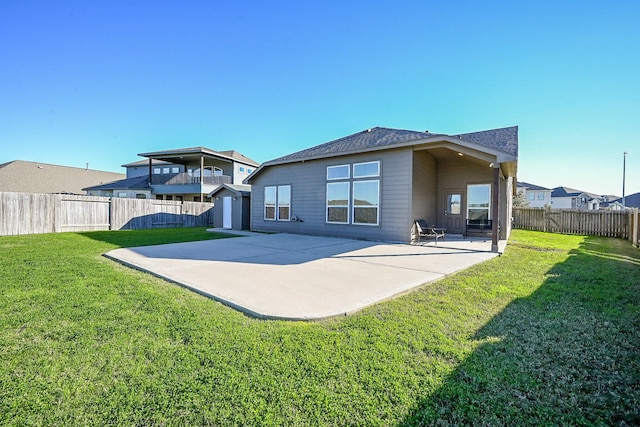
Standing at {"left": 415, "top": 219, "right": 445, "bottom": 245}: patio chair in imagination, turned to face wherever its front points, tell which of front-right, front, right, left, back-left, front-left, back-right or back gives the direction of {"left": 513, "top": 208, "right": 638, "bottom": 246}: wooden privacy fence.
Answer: left

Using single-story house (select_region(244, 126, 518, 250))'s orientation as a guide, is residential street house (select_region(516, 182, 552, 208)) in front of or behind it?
in front

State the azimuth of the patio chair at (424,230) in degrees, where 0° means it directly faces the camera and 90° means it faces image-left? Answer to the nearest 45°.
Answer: approximately 315°

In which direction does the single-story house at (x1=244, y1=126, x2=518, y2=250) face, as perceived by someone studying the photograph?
facing away from the viewer and to the right of the viewer

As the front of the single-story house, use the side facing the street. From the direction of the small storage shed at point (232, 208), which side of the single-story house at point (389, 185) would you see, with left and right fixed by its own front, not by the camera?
left

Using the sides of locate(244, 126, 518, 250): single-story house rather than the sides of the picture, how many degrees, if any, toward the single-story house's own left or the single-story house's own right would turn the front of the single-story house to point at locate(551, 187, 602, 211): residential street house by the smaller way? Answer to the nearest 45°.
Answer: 0° — it already faces it

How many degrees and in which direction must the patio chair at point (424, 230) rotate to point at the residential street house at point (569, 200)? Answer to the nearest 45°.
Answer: approximately 90° to its left
